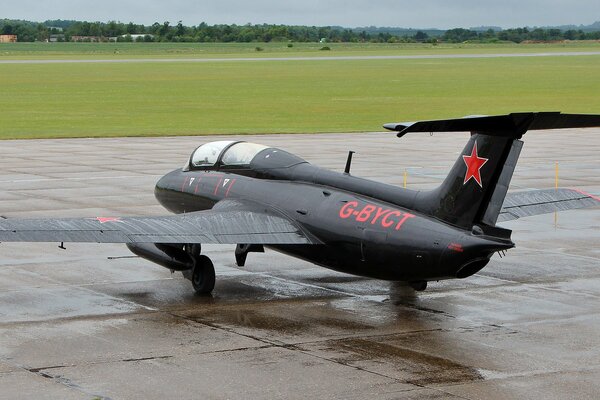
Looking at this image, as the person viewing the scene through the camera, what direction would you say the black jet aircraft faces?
facing away from the viewer and to the left of the viewer
